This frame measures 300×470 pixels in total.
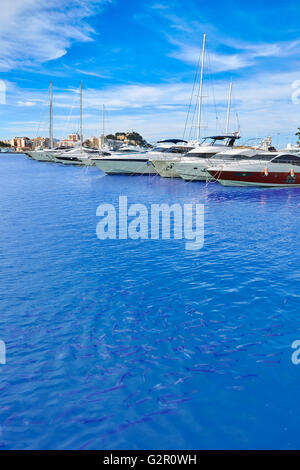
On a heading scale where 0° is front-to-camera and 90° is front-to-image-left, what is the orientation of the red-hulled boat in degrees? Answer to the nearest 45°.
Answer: approximately 90°

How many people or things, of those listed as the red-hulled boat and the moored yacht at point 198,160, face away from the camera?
0

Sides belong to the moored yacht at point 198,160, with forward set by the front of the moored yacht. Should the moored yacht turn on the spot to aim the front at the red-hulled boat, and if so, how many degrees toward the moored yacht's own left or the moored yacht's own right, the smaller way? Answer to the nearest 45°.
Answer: approximately 90° to the moored yacht's own left

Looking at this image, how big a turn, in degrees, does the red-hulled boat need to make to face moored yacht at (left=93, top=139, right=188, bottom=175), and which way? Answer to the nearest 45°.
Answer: approximately 45° to its right
